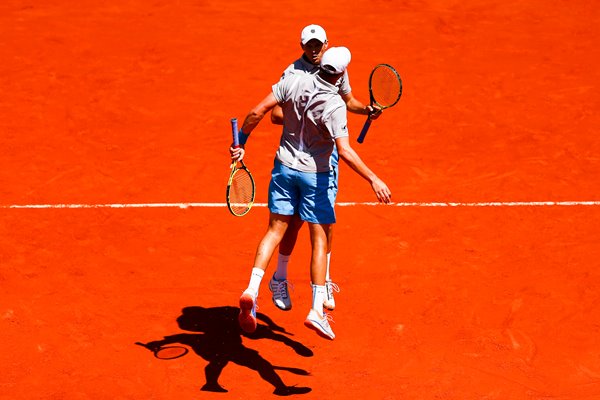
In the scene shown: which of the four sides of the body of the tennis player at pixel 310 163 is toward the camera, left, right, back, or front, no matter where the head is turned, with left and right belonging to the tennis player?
back

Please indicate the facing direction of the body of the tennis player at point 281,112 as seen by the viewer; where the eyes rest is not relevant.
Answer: toward the camera

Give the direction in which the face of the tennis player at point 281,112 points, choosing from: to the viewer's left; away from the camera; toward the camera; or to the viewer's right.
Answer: toward the camera

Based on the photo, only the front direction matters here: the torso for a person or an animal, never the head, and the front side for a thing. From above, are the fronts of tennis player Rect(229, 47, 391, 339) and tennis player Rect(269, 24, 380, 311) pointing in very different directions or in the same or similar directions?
very different directions
